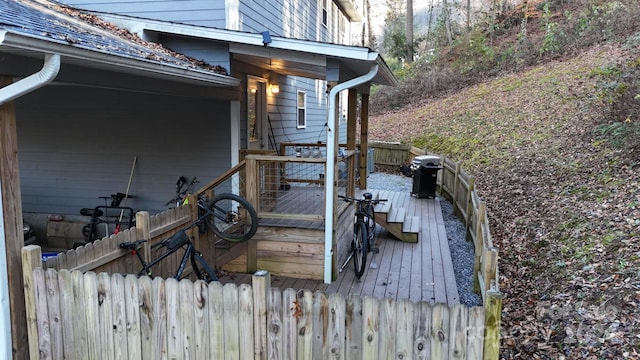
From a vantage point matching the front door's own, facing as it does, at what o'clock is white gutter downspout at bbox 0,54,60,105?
The white gutter downspout is roughly at 2 o'clock from the front door.

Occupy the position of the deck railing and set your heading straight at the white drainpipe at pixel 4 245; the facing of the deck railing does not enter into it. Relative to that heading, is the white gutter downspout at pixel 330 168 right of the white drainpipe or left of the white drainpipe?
left

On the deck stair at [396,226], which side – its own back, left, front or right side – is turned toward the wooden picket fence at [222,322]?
right

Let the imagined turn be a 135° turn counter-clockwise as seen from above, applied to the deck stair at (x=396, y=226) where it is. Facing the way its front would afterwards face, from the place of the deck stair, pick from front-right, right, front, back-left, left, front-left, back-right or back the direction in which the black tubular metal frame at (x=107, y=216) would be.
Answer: front-left

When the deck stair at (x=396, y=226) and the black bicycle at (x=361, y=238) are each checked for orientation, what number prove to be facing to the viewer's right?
1

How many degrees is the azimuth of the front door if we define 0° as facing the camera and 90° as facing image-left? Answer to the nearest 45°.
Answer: approximately 315°

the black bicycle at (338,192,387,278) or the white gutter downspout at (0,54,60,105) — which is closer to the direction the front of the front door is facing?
the black bicycle

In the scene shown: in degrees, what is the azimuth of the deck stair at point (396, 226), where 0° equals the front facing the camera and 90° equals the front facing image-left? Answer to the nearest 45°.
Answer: approximately 270°

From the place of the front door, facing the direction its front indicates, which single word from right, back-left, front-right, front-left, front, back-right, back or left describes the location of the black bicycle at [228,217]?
front-right

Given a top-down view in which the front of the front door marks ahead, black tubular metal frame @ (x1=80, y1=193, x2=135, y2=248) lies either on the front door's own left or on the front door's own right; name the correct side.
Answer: on the front door's own right

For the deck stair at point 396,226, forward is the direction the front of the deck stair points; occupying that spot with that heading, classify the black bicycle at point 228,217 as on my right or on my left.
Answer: on my right
